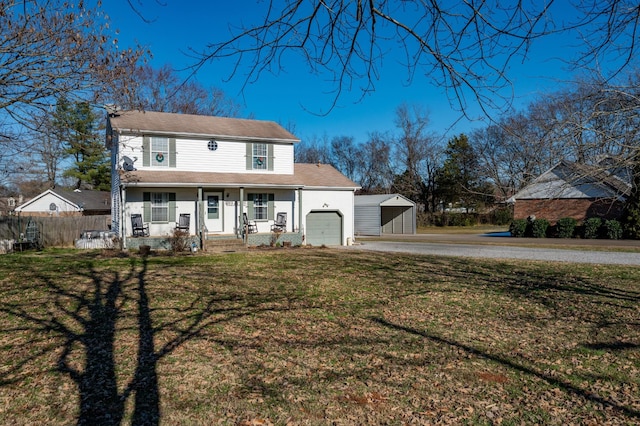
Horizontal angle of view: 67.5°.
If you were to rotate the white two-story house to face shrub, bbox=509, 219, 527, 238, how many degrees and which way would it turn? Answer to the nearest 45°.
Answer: approximately 90° to its left

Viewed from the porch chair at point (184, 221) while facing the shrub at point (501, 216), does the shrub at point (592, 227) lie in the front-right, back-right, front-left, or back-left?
front-right

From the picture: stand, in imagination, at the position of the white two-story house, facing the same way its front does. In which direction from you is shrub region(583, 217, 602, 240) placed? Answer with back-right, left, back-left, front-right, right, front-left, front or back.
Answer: left

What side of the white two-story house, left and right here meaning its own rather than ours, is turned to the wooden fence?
right

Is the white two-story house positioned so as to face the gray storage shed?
no

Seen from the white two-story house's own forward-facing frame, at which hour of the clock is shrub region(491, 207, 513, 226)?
The shrub is roughly at 8 o'clock from the white two-story house.

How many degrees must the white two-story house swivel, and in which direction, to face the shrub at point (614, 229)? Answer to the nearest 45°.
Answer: approximately 90° to its left

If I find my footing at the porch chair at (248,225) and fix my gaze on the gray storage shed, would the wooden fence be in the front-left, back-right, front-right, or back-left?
back-left

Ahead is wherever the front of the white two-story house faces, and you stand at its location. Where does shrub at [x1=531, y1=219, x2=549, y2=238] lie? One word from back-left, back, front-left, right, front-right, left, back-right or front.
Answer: left

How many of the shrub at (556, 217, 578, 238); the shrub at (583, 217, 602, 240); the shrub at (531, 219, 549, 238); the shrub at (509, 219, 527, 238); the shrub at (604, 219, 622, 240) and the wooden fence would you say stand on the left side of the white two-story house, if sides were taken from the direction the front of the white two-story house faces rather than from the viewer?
5

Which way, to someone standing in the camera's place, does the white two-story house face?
facing the viewer

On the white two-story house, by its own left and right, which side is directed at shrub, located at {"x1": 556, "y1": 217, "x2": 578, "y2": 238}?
left

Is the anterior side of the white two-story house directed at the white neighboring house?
no

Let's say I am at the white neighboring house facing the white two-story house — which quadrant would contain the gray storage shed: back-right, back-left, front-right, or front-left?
front-left

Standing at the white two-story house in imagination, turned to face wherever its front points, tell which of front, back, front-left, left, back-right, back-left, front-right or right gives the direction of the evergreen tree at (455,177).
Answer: back-left

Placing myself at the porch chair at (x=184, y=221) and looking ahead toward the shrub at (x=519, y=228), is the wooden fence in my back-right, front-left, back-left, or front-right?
back-left

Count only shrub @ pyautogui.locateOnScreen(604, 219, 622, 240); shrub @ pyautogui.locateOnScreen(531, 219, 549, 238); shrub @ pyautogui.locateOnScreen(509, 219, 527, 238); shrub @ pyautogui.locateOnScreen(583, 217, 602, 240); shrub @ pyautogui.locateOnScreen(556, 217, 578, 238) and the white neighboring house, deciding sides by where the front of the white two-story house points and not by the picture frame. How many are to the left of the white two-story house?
5
